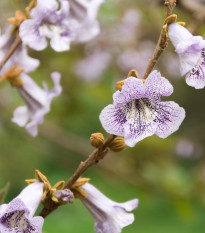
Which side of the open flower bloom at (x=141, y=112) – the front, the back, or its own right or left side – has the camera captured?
front

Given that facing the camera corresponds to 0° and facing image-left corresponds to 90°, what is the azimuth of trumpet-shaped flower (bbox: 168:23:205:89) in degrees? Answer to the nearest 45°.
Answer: approximately 315°

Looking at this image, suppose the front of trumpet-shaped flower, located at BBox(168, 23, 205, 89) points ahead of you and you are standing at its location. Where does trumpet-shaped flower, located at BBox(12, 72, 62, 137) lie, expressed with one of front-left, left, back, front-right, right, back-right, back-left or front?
back

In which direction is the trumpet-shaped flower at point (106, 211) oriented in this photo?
to the viewer's right

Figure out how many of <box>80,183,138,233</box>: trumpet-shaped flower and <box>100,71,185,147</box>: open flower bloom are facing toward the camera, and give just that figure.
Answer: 1

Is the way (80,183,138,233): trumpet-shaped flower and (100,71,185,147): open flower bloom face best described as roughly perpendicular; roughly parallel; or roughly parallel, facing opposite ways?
roughly perpendicular

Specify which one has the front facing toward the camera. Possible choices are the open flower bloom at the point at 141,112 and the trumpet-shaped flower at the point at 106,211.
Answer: the open flower bloom
